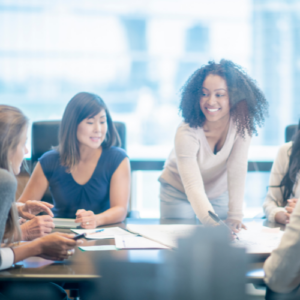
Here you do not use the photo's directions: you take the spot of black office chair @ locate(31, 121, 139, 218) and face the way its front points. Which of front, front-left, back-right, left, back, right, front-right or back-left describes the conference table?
front

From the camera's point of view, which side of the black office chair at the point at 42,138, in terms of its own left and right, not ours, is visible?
front

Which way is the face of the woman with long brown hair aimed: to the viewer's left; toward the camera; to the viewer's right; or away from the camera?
to the viewer's right

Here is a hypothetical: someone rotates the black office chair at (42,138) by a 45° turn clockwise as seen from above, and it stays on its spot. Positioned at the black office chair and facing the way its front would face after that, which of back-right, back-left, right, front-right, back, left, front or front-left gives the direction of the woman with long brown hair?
front-left

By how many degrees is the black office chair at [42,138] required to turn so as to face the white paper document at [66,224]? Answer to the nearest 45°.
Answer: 0° — it already faces it

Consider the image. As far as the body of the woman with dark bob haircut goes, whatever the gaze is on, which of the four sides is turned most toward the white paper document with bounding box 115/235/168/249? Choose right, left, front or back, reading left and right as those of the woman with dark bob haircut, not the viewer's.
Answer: front

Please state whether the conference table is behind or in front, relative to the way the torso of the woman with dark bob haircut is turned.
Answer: in front

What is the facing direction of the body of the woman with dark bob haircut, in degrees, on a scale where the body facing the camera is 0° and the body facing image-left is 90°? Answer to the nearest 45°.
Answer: approximately 0°

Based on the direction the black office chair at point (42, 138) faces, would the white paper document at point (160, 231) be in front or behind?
in front

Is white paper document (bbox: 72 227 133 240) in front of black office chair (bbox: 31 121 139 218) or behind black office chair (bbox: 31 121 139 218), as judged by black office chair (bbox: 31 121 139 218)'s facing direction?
in front
